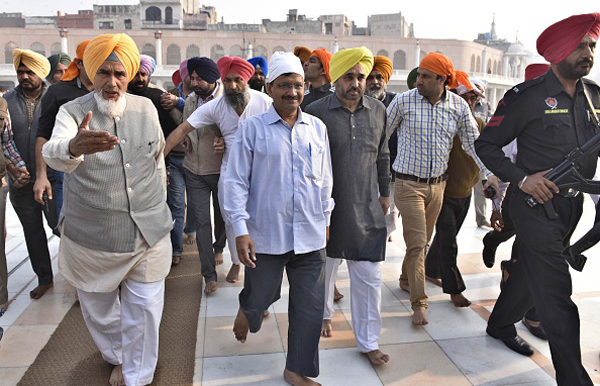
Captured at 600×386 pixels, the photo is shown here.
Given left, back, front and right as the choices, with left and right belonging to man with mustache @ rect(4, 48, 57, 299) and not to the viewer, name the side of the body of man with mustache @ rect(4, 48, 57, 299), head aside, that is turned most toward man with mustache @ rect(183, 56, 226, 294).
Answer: left

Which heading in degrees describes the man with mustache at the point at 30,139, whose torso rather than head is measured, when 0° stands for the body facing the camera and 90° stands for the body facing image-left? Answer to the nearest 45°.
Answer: approximately 0°

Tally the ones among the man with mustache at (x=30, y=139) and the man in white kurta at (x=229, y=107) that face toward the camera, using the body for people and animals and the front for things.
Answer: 2

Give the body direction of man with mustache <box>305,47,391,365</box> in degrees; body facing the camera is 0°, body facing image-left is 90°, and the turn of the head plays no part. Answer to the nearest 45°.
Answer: approximately 0°

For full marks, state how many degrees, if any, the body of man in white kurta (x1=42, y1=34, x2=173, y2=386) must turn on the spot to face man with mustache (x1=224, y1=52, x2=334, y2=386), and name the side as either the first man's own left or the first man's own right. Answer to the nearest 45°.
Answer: approximately 90° to the first man's own left
